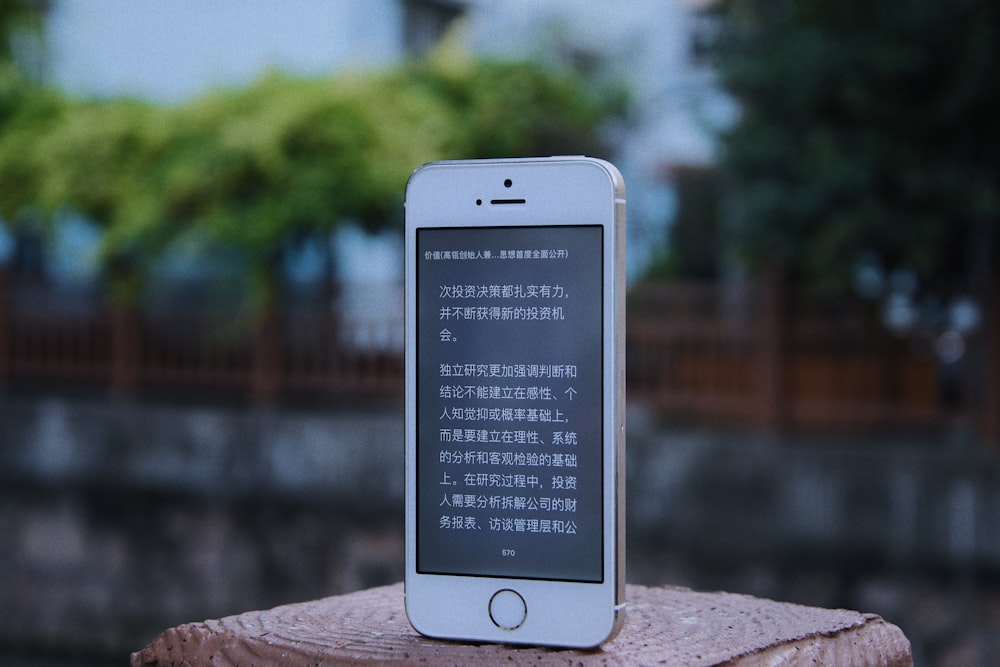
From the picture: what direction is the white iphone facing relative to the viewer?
toward the camera

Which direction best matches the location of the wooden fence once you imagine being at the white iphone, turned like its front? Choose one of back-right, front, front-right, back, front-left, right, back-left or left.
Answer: back

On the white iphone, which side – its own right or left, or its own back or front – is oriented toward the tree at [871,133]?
back
